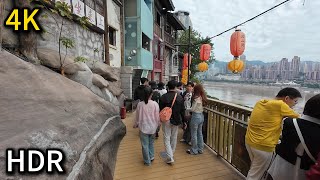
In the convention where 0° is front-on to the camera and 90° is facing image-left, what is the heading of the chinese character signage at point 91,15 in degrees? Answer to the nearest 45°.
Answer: approximately 315°

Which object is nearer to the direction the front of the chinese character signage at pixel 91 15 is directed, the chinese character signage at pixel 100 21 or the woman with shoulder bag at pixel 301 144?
the woman with shoulder bag

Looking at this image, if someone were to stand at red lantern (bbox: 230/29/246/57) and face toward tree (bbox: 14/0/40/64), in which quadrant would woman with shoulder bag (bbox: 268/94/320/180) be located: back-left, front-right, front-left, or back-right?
front-left

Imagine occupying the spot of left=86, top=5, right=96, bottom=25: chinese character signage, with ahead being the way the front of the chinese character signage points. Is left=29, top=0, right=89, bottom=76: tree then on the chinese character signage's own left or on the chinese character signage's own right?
on the chinese character signage's own right

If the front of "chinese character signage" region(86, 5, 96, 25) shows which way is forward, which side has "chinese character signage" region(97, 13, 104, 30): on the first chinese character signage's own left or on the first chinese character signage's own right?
on the first chinese character signage's own left

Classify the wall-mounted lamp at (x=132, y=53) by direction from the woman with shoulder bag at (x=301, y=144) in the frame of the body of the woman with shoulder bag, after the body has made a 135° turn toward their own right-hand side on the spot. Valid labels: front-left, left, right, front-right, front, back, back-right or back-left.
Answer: back-right

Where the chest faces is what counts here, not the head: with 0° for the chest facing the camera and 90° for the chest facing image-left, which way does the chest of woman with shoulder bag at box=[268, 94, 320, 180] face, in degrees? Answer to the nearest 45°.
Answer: approximately 225°

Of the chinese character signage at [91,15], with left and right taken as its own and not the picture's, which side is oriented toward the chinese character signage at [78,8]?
right

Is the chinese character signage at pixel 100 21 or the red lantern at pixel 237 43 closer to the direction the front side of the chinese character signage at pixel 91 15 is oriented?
the red lantern

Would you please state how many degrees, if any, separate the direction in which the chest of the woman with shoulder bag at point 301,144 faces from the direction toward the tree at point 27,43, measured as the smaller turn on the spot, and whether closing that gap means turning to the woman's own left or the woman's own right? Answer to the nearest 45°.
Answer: approximately 135° to the woman's own left

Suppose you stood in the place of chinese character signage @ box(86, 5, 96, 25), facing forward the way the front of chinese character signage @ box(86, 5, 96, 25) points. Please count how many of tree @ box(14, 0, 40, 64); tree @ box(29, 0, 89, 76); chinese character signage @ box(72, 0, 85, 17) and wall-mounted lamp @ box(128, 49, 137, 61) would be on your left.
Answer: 1

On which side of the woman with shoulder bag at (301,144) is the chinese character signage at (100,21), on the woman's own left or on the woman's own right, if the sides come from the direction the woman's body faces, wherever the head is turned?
on the woman's own left

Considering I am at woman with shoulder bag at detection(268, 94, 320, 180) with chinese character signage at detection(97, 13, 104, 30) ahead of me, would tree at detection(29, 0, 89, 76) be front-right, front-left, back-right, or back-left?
front-left

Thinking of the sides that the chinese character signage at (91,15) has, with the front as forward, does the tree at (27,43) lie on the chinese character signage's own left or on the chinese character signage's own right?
on the chinese character signage's own right

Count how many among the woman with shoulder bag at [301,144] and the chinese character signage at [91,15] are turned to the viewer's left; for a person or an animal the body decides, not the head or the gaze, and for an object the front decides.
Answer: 0

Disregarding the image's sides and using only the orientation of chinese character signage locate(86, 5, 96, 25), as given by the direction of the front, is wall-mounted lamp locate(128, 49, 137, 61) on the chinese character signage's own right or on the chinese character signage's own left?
on the chinese character signage's own left
